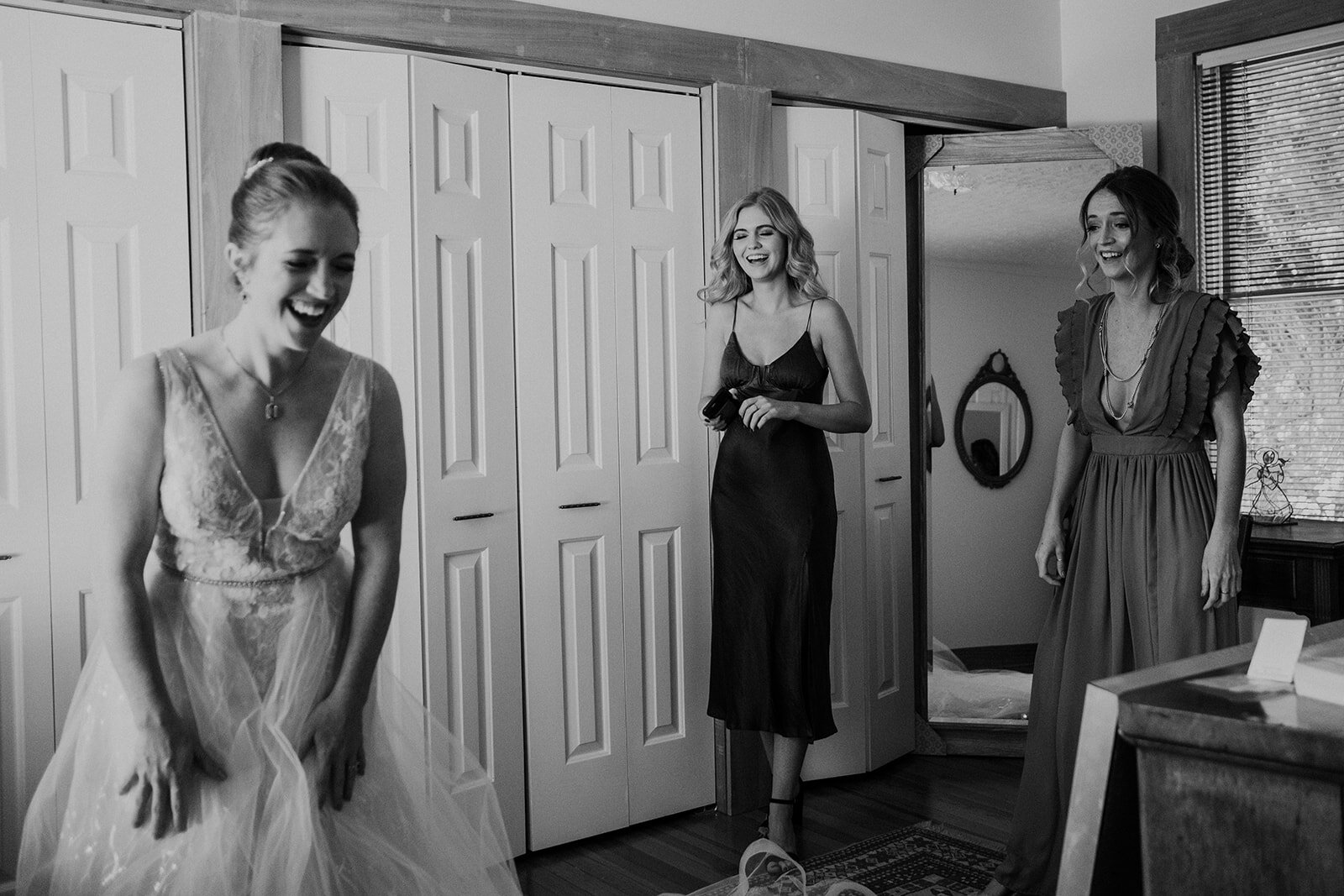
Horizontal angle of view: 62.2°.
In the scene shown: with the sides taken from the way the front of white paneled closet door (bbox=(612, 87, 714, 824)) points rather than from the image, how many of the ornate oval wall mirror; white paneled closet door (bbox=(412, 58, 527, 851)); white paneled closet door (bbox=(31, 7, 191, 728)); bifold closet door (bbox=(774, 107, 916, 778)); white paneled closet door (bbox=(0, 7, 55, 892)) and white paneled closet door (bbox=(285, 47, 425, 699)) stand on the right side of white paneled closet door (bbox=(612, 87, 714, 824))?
4

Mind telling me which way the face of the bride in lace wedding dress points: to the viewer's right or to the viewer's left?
to the viewer's right

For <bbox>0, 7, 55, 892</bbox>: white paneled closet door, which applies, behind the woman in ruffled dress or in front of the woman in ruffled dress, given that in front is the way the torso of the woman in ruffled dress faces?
in front

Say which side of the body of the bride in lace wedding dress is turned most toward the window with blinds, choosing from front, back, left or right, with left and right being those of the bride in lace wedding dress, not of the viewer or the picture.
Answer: left

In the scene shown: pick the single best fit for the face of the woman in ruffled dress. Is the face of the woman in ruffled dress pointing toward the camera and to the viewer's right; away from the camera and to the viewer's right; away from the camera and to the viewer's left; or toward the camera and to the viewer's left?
toward the camera and to the viewer's left

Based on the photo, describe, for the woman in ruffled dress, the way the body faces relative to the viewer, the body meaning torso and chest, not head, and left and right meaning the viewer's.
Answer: facing the viewer and to the left of the viewer

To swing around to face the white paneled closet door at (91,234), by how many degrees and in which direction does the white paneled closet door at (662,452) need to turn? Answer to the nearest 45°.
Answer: approximately 90° to its right

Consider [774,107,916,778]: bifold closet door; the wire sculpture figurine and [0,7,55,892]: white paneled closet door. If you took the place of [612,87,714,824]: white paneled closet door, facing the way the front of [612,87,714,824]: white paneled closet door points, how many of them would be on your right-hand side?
1

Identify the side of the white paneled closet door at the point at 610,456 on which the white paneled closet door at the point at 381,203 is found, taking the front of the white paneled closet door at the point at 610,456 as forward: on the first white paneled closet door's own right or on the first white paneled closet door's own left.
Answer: on the first white paneled closet door's own right

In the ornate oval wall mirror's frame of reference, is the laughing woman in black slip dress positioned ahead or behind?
ahead

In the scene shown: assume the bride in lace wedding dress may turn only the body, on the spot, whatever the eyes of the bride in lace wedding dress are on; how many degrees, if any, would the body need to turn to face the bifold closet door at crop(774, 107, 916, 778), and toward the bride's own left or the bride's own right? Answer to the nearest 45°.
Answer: approximately 135° to the bride's own left

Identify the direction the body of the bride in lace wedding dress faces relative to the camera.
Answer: toward the camera
